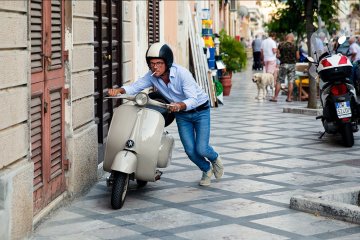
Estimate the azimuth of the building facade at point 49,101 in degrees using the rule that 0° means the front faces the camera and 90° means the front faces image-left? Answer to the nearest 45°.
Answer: approximately 315°

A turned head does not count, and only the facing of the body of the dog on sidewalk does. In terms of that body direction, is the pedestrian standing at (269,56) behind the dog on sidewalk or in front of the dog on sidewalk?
behind

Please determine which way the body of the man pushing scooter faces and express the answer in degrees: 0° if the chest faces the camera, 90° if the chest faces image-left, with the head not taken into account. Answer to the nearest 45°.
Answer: approximately 45°

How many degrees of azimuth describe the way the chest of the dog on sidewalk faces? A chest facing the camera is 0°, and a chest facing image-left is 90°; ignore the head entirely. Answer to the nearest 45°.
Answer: approximately 45°
